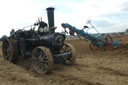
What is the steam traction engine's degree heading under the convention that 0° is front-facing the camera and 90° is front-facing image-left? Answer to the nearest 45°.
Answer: approximately 315°
